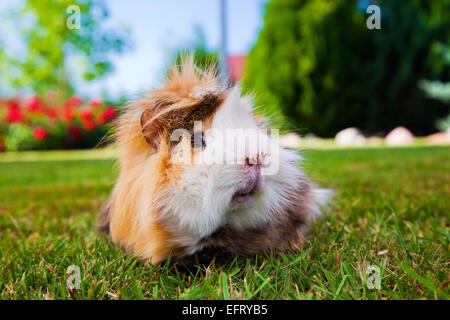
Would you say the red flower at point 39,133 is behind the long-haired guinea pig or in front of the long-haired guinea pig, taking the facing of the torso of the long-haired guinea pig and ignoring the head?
behind

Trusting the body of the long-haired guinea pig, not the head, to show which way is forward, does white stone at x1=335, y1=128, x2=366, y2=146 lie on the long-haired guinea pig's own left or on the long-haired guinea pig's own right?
on the long-haired guinea pig's own left

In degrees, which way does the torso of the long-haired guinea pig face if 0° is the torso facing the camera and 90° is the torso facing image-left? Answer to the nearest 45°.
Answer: approximately 315°

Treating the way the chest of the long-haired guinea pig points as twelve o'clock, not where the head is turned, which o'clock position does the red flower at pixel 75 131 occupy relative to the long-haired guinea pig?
The red flower is roughly at 7 o'clock from the long-haired guinea pig.

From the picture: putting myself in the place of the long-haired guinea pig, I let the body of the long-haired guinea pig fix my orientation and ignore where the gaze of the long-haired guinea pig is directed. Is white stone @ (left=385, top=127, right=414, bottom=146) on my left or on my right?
on my left

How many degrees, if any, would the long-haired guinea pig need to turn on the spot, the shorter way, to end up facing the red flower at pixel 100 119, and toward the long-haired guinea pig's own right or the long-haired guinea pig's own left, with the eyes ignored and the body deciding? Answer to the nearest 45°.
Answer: approximately 135° to the long-haired guinea pig's own left

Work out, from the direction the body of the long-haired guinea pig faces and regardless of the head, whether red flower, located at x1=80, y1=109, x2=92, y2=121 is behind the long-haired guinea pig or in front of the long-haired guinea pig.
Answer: behind
